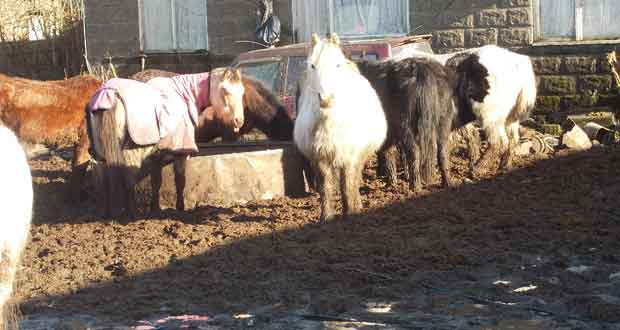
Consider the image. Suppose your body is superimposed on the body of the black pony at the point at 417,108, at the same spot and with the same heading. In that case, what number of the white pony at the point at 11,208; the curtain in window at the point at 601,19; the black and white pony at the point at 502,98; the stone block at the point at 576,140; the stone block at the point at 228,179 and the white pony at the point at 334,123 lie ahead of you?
3

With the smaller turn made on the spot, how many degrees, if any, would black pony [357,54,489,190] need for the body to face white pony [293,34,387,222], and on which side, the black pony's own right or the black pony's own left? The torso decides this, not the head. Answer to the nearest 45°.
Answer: approximately 180°

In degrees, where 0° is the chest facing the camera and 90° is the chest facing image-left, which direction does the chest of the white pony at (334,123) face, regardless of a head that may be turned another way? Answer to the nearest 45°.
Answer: approximately 0°

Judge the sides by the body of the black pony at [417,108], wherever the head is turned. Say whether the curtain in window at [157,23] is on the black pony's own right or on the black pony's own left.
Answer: on the black pony's own left

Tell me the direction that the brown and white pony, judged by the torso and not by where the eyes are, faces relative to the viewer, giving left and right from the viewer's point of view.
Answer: facing away from the viewer and to the right of the viewer

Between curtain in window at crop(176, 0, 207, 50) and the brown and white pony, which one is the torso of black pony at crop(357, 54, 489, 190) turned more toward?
the curtain in window

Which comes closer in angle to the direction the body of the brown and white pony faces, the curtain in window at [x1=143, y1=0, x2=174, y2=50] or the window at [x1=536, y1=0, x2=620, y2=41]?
the window

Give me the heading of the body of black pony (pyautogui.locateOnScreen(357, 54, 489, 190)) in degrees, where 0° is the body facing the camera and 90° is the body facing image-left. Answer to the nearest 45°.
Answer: approximately 225°

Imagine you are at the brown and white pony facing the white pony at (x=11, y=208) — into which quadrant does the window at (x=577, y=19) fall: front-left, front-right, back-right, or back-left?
back-left
